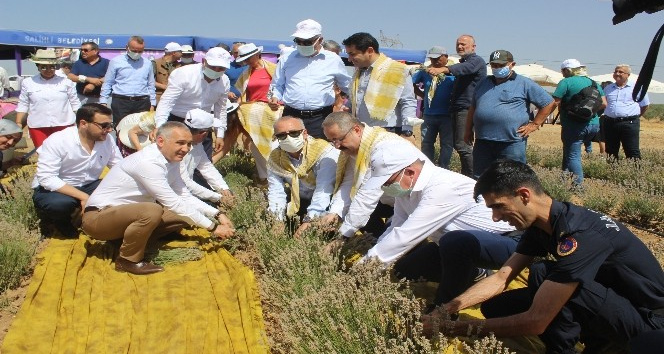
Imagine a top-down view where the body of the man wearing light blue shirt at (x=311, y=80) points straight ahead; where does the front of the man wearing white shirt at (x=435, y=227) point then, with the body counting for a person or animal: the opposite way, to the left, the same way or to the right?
to the right

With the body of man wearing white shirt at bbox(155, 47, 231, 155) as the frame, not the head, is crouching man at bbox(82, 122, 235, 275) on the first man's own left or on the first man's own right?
on the first man's own right

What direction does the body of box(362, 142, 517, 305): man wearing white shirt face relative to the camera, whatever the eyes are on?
to the viewer's left

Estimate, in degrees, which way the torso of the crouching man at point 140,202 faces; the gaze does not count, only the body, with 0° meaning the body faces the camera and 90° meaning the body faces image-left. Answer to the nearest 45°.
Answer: approximately 270°

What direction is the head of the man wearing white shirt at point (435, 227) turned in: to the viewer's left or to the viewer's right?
to the viewer's left

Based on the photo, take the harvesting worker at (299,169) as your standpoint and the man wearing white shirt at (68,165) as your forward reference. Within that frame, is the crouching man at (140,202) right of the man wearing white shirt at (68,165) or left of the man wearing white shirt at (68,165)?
left

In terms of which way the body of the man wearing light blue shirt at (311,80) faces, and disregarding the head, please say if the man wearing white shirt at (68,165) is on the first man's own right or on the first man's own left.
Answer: on the first man's own right

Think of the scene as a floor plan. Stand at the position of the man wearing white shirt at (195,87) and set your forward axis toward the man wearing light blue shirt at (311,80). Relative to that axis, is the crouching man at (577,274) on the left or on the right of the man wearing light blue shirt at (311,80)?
right

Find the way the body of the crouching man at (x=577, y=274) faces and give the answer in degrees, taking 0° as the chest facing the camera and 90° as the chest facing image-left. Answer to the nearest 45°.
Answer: approximately 90°

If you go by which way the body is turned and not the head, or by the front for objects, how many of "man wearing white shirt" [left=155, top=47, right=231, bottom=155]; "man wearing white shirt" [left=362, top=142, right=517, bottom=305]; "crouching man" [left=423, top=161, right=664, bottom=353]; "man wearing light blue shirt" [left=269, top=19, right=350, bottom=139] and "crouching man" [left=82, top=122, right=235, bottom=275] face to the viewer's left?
2
